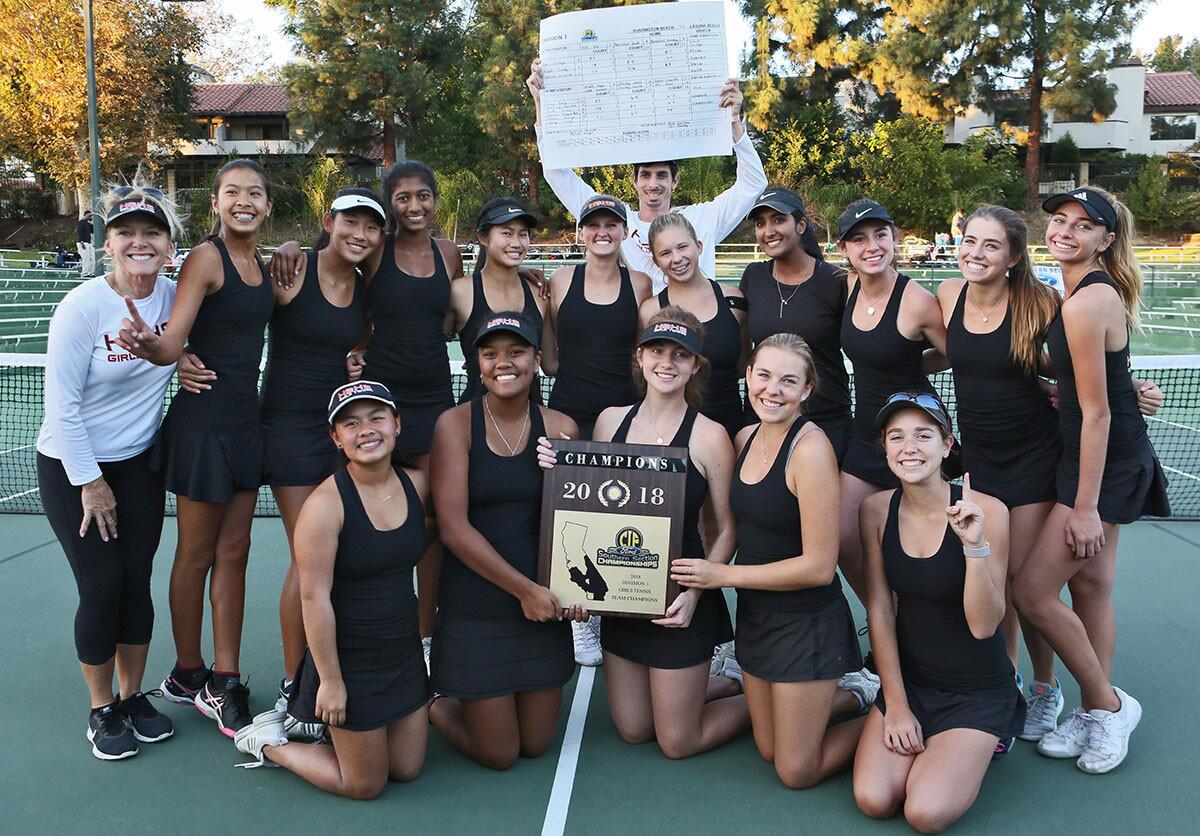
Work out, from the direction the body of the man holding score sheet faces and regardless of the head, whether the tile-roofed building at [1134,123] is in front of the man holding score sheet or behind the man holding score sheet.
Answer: behind

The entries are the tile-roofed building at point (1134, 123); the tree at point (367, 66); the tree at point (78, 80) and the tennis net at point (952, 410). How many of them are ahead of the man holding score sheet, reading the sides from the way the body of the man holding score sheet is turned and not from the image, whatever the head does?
0

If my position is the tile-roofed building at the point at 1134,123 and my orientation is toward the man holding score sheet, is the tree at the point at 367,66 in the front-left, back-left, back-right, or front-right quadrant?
front-right

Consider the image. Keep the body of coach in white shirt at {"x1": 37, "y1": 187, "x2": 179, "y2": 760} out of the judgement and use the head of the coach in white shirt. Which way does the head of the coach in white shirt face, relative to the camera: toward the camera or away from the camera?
toward the camera

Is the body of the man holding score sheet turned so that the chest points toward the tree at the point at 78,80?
no

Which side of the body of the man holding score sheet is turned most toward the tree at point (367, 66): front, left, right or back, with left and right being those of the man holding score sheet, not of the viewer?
back

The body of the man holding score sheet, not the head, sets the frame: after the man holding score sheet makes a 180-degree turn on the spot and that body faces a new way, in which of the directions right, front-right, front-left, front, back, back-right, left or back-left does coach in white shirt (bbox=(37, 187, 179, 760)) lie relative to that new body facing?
back-left

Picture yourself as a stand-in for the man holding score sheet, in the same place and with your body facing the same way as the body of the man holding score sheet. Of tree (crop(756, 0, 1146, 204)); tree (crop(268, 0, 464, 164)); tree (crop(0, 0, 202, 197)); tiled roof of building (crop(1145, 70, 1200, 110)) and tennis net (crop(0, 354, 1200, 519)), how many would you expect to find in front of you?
0

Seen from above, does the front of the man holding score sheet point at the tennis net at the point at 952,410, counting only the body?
no

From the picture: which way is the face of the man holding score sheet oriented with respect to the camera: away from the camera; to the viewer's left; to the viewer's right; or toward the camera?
toward the camera

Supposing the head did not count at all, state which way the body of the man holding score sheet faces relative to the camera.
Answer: toward the camera

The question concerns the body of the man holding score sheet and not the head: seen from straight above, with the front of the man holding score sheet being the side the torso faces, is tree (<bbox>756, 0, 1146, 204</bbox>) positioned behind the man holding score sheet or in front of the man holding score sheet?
behind
